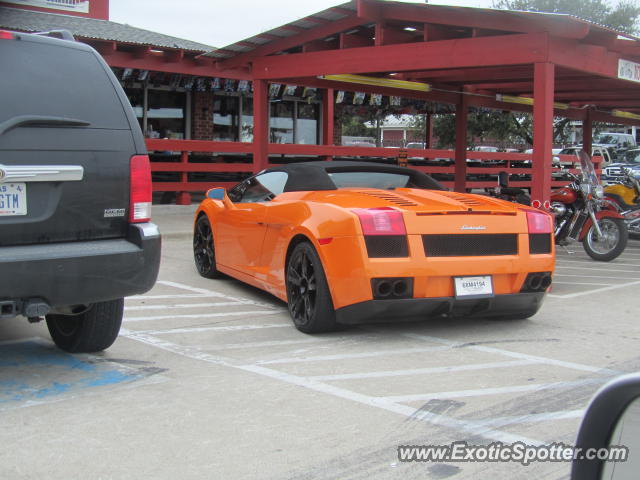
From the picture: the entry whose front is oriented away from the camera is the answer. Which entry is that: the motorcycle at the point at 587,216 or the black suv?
the black suv

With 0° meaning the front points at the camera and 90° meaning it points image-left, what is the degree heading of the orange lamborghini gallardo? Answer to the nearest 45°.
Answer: approximately 135°

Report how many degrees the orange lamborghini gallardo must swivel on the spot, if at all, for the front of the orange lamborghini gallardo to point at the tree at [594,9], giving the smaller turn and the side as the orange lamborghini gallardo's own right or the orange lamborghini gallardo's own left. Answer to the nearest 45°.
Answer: approximately 45° to the orange lamborghini gallardo's own right

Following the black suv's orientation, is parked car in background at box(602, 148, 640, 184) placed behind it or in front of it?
in front

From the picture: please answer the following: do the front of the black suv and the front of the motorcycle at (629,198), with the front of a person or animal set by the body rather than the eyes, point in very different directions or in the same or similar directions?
very different directions

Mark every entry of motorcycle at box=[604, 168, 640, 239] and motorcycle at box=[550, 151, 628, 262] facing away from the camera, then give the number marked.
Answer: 0

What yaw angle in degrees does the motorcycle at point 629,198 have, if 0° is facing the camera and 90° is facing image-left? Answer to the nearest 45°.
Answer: approximately 315°

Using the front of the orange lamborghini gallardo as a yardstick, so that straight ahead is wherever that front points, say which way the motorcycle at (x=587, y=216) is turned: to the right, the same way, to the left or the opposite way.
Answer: the opposite way

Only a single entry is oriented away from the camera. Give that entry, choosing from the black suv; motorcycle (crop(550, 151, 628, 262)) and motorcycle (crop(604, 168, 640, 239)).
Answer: the black suv

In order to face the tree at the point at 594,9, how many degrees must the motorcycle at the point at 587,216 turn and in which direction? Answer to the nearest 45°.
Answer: approximately 135° to its left

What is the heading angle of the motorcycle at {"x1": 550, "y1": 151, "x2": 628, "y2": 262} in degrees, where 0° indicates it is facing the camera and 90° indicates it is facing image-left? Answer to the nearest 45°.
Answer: approximately 315°

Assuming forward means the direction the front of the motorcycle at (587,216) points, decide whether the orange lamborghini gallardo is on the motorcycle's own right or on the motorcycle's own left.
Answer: on the motorcycle's own right

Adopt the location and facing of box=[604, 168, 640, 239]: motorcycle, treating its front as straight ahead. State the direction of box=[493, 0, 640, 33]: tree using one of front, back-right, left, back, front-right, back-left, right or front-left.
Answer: back-left

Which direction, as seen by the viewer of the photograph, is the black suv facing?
facing away from the viewer

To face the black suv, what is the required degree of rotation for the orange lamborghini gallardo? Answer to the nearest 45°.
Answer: approximately 90° to its left
